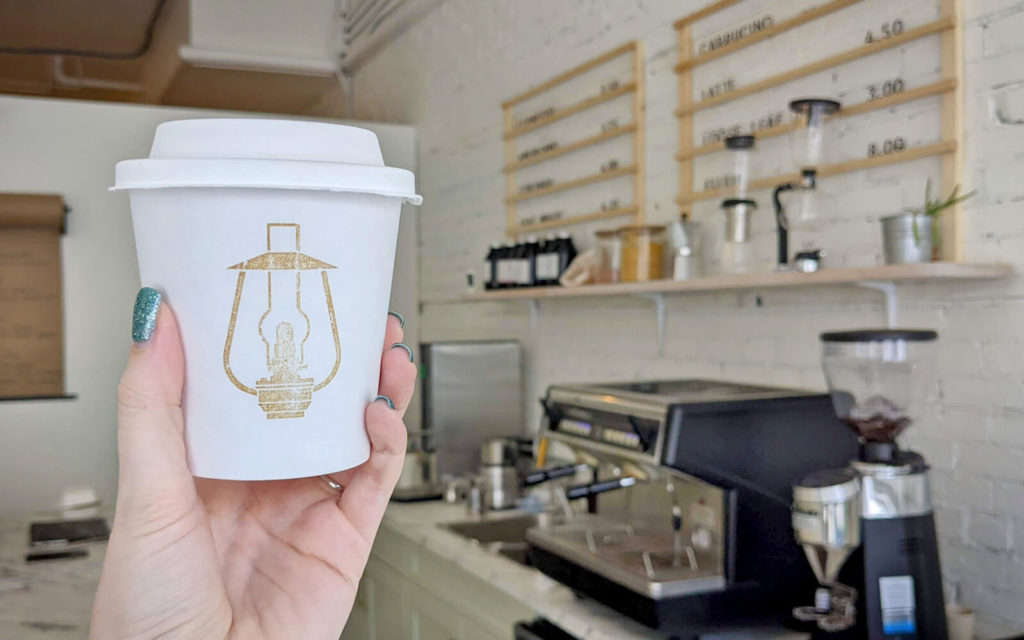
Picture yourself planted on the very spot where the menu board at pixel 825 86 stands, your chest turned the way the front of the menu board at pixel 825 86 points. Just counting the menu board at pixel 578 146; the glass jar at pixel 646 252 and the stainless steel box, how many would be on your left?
0

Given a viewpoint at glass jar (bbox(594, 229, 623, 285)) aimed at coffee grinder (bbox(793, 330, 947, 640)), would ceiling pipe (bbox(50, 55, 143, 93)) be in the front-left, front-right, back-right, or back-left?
back-right

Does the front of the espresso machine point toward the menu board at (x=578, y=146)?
no

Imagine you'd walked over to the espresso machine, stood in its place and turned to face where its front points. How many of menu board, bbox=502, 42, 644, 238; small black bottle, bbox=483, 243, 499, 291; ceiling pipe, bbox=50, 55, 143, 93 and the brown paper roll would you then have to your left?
0

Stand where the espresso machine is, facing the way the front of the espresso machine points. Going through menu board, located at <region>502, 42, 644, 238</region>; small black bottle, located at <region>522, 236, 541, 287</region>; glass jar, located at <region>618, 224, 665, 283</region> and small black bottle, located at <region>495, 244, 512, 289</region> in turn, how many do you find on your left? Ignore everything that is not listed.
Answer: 0

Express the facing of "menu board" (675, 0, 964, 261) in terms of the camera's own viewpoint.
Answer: facing the viewer and to the left of the viewer

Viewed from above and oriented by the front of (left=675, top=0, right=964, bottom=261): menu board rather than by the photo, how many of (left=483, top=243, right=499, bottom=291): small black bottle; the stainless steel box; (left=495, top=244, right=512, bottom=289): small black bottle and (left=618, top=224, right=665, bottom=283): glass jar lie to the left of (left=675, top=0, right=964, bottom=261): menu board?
0

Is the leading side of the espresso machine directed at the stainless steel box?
no

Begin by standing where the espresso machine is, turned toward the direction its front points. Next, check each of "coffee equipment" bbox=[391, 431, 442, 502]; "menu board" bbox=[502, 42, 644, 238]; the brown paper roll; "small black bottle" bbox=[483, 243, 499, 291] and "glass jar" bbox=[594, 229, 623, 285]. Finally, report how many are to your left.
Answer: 0

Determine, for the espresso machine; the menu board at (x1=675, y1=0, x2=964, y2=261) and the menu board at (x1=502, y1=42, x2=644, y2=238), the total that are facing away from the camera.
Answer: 0

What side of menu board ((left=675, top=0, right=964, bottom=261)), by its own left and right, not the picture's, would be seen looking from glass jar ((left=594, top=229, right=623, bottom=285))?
right

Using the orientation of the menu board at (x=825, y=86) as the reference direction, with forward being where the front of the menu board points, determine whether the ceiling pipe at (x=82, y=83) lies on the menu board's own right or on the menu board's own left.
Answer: on the menu board's own right

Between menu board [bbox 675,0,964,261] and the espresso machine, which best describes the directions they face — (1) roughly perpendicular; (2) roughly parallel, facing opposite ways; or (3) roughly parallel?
roughly parallel

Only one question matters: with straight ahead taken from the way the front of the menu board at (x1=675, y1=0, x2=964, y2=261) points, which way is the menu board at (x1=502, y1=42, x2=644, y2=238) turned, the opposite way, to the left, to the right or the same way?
the same way

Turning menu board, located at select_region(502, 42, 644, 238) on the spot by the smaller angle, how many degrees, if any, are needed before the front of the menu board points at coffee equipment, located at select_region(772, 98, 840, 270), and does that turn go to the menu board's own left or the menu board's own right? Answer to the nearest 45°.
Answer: approximately 90° to the menu board's own left

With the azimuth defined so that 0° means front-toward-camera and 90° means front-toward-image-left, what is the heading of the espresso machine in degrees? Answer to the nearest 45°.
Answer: approximately 45°

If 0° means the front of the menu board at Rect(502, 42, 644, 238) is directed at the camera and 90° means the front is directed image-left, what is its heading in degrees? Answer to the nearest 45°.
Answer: approximately 45°
